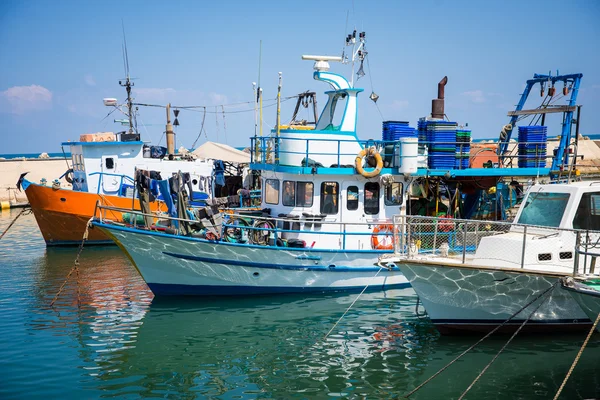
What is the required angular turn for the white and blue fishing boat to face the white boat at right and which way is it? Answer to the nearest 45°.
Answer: approximately 135° to its left

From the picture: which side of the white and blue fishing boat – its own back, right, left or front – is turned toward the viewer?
left

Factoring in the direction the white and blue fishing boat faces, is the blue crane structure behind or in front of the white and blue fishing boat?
behind
